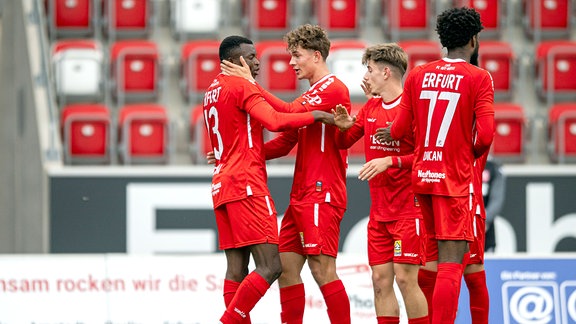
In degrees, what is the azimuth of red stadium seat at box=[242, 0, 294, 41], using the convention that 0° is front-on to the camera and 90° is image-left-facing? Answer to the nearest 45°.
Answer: approximately 0°

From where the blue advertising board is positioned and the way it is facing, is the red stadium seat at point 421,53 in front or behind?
behind

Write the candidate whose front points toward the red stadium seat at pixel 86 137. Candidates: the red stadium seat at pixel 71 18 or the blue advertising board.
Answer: the red stadium seat at pixel 71 18

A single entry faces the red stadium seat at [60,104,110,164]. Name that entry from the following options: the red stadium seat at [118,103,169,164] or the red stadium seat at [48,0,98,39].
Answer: the red stadium seat at [48,0,98,39]

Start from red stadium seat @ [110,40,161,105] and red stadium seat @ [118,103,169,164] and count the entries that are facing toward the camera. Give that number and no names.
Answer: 2

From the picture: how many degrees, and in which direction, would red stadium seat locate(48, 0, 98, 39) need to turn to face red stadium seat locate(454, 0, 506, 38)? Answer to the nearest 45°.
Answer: approximately 90° to its left

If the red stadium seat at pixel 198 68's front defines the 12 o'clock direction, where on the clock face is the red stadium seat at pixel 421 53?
the red stadium seat at pixel 421 53 is roughly at 9 o'clock from the red stadium seat at pixel 198 68.

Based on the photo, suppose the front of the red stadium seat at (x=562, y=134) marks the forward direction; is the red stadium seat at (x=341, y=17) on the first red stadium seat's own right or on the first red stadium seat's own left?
on the first red stadium seat's own right
